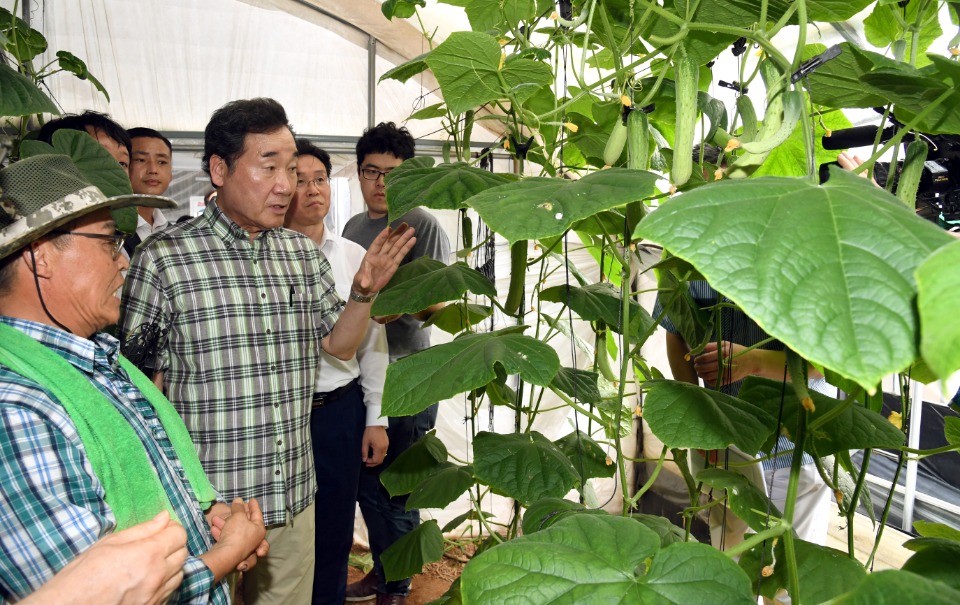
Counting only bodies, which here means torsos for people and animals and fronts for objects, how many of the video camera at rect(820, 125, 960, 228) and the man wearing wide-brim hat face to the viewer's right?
1

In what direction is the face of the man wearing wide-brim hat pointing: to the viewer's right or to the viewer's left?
to the viewer's right

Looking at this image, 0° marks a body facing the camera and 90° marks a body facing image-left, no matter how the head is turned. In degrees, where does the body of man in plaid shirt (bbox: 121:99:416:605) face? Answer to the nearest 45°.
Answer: approximately 315°

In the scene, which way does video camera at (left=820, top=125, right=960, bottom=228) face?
to the viewer's left

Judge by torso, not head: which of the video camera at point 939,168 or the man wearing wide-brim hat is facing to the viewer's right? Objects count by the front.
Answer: the man wearing wide-brim hat

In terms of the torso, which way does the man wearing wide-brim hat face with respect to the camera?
to the viewer's right
